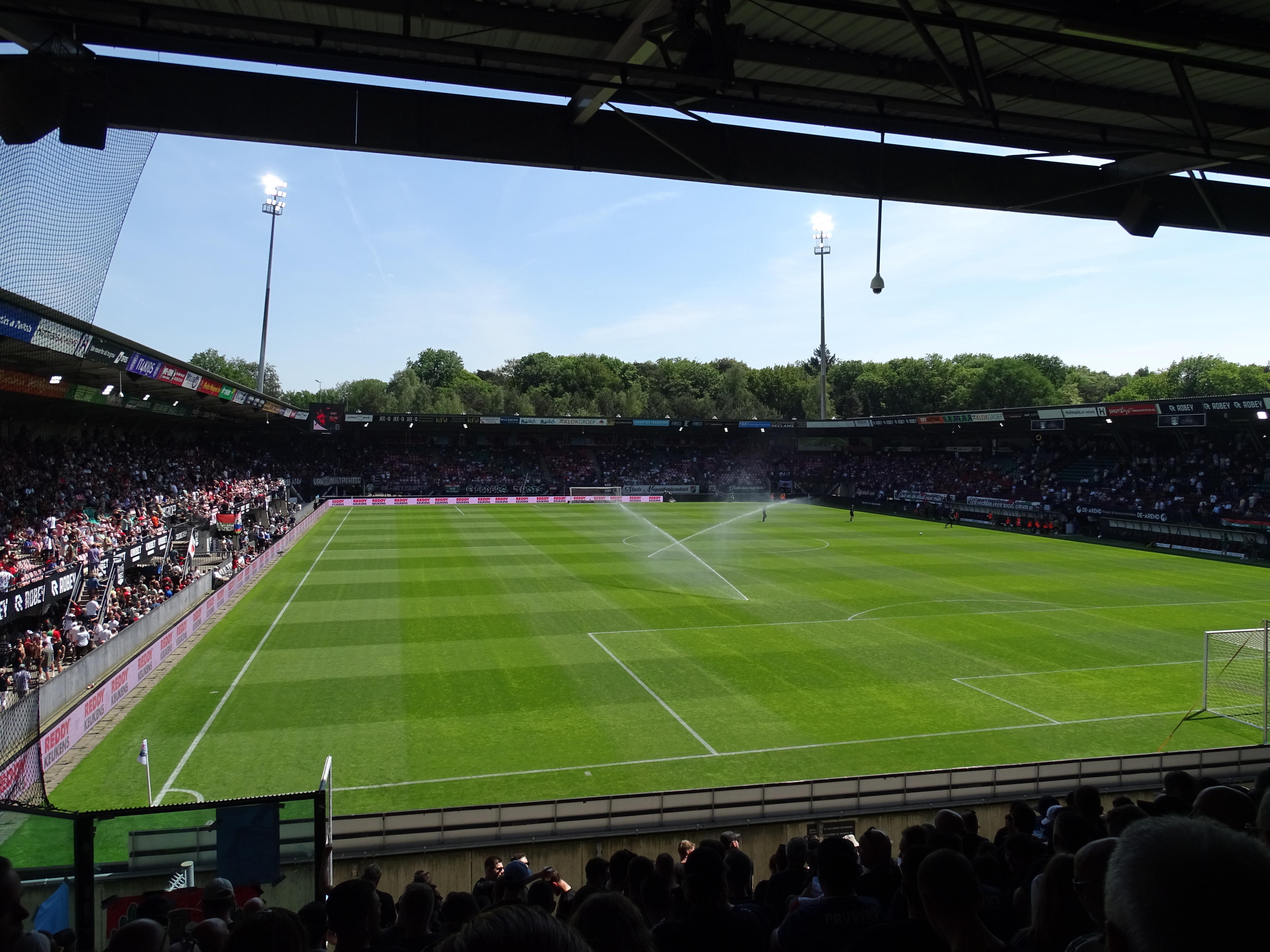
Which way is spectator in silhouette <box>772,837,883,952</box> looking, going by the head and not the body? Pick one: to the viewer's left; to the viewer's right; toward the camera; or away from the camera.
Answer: away from the camera

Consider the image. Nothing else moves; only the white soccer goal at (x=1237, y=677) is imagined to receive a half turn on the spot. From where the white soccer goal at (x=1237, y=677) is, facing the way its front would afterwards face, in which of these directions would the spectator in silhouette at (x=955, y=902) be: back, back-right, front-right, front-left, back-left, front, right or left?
front-right

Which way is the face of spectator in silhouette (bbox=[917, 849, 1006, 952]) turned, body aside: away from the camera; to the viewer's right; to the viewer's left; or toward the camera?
away from the camera

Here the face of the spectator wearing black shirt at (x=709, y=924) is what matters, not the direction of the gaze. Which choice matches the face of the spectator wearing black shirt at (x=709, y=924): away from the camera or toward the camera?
away from the camera

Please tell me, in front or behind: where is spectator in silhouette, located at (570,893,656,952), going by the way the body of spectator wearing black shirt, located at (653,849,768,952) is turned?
behind

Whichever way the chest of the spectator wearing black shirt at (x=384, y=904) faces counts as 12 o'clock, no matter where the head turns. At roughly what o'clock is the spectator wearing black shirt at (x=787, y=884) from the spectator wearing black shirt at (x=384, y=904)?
the spectator wearing black shirt at (x=787, y=884) is roughly at 4 o'clock from the spectator wearing black shirt at (x=384, y=904).

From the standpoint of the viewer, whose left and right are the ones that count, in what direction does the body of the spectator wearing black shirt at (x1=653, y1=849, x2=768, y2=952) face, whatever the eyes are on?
facing away from the viewer

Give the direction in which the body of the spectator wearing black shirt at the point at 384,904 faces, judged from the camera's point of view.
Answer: away from the camera

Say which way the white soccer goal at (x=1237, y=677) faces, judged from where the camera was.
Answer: facing away from the viewer and to the left of the viewer

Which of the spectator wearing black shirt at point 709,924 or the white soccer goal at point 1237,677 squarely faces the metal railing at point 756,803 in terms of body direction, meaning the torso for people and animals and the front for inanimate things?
the spectator wearing black shirt

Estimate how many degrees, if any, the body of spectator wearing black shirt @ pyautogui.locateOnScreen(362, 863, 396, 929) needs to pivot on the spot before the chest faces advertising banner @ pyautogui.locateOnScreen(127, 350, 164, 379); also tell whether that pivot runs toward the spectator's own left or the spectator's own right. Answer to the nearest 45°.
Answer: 0° — they already face it
